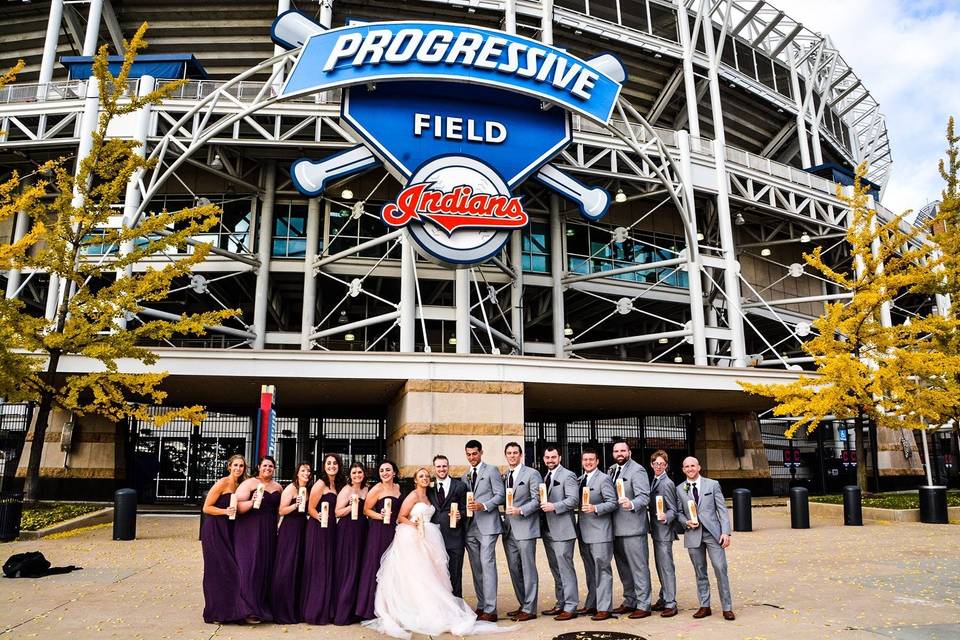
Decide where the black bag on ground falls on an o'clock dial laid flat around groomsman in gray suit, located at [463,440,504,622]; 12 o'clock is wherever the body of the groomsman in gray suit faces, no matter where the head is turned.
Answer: The black bag on ground is roughly at 2 o'clock from the groomsman in gray suit.

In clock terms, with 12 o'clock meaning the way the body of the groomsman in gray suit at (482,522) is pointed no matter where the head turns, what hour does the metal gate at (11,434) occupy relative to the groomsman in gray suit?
The metal gate is roughly at 3 o'clock from the groomsman in gray suit.

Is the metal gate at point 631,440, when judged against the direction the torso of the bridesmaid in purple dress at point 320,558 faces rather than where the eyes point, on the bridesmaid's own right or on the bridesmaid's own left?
on the bridesmaid's own left
